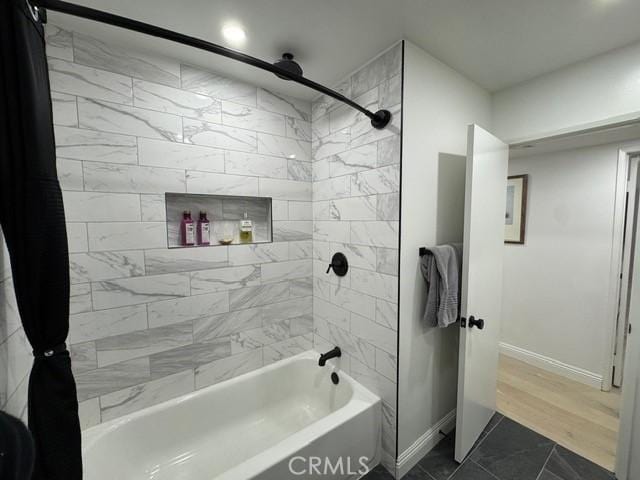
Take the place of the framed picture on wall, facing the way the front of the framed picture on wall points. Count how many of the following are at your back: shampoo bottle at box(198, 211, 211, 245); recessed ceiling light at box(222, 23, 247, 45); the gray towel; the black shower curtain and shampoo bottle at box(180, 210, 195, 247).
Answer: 0

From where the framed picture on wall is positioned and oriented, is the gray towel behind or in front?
in front

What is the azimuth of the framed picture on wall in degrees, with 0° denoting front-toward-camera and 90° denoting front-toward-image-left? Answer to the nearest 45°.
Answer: approximately 45°

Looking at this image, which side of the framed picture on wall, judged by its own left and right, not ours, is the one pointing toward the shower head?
front

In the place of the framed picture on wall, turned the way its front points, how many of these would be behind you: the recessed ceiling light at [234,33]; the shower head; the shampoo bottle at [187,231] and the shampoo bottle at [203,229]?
0
